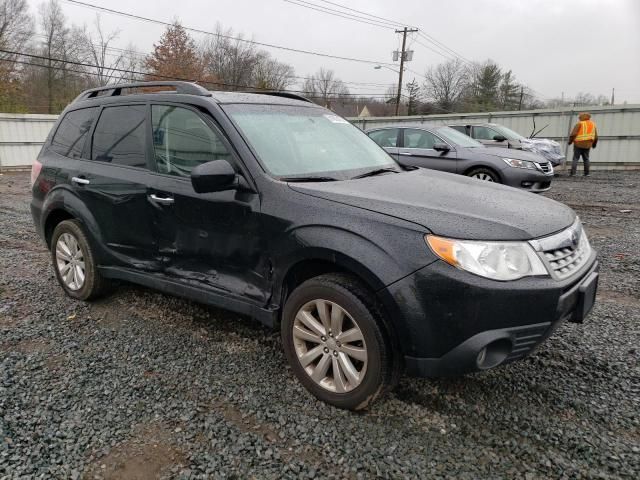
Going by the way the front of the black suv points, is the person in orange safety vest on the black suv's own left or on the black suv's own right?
on the black suv's own left

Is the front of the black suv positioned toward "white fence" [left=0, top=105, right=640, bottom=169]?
no

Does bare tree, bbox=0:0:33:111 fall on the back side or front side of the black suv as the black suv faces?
on the back side

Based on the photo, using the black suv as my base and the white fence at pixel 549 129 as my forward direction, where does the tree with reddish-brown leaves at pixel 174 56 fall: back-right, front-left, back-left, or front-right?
front-left

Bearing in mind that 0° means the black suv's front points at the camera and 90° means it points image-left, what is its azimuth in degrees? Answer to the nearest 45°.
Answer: approximately 315°

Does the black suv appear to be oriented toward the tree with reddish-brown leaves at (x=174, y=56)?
no
